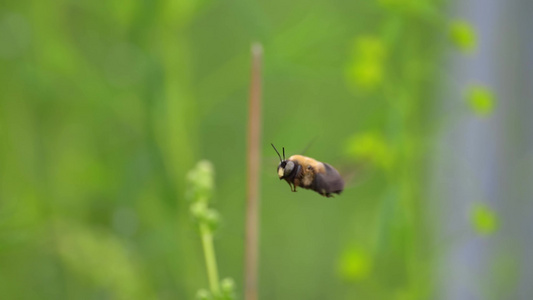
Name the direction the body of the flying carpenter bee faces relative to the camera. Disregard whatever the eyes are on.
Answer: to the viewer's left
